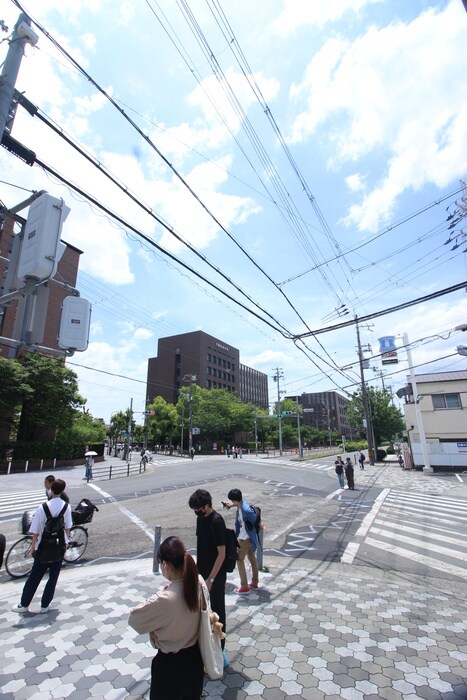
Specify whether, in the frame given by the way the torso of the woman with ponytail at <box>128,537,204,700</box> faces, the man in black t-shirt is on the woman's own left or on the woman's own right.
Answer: on the woman's own right

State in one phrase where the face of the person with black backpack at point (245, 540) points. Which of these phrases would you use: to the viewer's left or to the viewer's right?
to the viewer's left

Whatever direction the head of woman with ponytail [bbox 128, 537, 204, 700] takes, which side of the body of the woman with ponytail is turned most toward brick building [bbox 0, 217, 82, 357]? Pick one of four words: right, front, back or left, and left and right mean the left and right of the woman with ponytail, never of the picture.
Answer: front

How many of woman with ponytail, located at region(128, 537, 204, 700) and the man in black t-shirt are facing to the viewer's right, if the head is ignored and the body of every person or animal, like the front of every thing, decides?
0

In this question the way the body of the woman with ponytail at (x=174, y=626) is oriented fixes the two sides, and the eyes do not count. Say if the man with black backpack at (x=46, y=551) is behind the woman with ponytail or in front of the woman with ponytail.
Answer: in front

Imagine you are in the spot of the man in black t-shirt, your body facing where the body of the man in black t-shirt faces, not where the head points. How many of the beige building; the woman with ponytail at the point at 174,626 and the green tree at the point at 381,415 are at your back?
2

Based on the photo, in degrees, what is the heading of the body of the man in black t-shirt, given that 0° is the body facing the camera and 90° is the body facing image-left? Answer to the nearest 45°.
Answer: approximately 45°

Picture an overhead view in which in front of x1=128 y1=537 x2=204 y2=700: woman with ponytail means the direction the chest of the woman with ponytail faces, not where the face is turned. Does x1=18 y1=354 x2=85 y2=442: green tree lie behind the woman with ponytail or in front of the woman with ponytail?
in front

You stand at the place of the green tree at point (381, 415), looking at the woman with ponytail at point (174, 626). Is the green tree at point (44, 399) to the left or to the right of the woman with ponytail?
right

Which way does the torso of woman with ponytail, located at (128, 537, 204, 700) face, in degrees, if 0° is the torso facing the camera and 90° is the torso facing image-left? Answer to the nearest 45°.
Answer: approximately 135°
